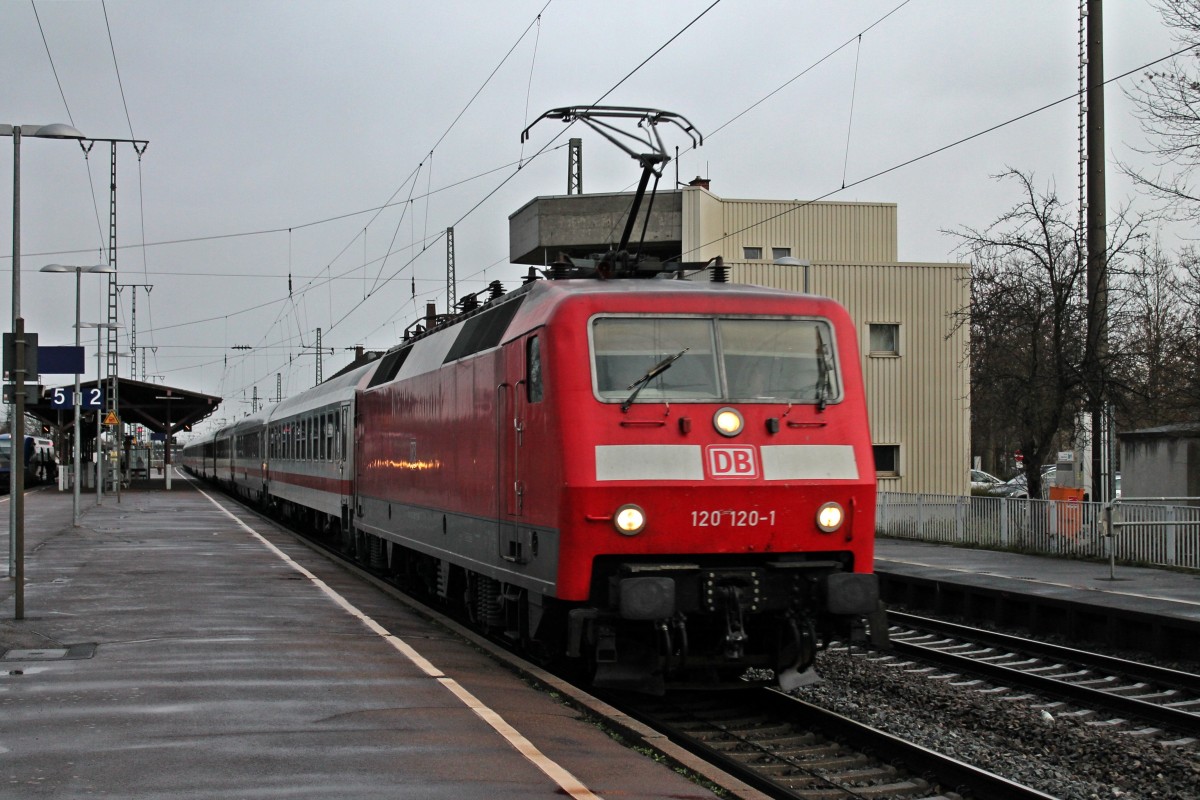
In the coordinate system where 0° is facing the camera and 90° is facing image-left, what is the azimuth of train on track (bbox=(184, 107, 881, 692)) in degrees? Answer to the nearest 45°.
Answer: approximately 315°

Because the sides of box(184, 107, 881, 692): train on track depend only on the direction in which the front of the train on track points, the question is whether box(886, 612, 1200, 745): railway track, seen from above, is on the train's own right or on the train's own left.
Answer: on the train's own left

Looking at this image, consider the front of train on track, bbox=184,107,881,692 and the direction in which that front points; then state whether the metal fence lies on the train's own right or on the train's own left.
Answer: on the train's own left

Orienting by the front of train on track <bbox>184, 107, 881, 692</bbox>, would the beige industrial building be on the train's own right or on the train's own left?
on the train's own left

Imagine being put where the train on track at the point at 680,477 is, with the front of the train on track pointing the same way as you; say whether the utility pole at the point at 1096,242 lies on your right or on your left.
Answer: on your left

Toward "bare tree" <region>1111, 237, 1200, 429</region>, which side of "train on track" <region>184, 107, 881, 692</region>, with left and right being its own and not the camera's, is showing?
left
